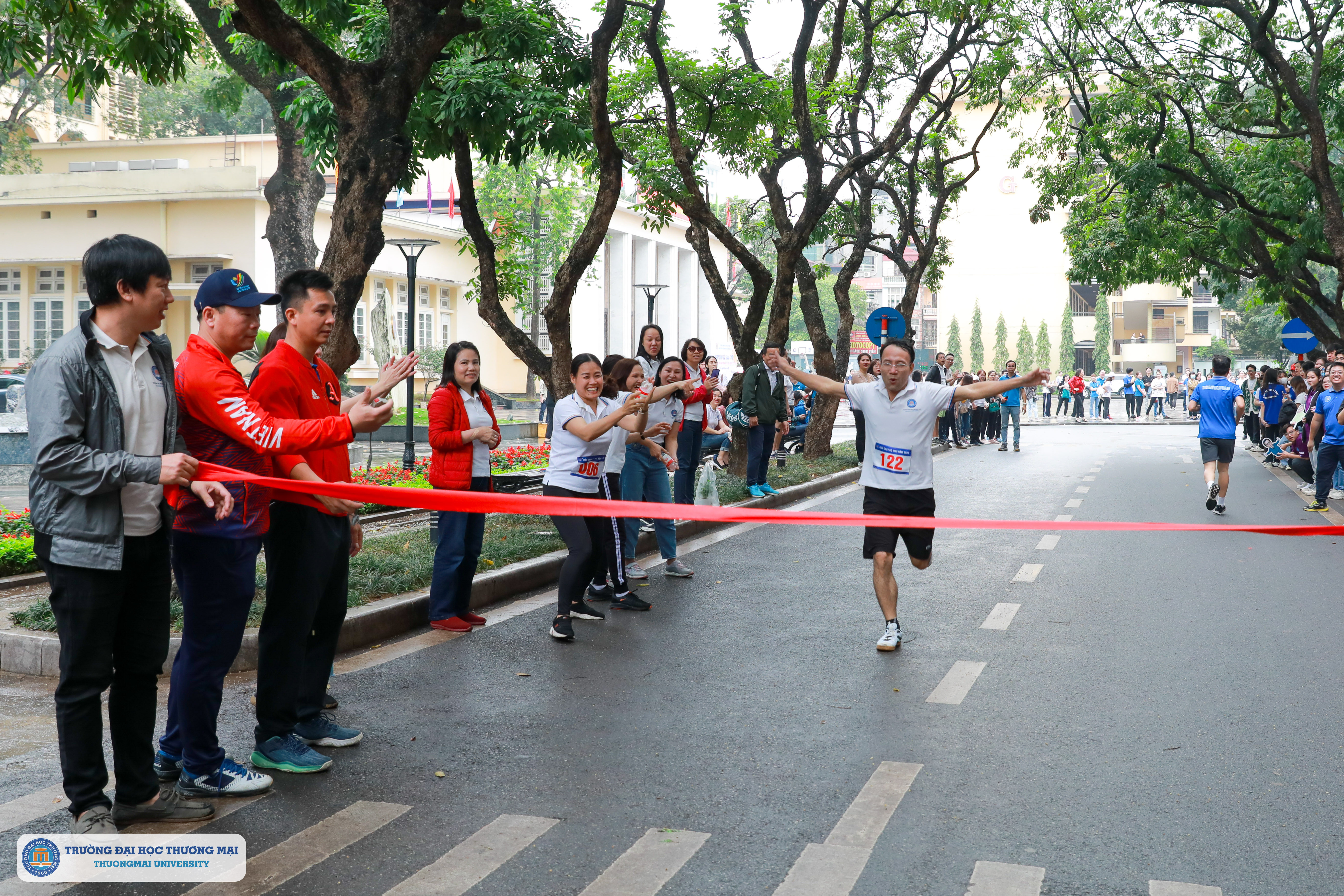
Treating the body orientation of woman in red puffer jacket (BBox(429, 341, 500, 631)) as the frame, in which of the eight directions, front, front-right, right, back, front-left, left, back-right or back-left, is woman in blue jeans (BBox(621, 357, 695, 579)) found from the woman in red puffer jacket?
left

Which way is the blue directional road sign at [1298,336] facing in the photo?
toward the camera

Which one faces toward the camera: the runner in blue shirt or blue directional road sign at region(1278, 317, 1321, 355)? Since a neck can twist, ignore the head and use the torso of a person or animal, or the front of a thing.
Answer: the blue directional road sign

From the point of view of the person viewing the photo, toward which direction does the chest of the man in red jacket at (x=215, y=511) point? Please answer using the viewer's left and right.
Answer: facing to the right of the viewer

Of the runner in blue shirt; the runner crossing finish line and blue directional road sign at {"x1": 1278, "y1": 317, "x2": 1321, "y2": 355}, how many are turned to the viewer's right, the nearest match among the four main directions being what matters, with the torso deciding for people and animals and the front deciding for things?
0

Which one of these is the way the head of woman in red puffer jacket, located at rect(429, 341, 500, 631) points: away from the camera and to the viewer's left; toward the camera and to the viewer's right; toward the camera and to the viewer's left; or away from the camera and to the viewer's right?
toward the camera and to the viewer's right

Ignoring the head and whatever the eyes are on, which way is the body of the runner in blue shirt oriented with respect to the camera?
away from the camera

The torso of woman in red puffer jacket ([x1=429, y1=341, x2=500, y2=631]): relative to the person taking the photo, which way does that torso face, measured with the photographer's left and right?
facing the viewer and to the right of the viewer

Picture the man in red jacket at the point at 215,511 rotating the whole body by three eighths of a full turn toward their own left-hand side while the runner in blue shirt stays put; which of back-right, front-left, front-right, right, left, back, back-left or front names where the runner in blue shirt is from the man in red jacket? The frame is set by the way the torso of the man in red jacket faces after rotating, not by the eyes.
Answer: right

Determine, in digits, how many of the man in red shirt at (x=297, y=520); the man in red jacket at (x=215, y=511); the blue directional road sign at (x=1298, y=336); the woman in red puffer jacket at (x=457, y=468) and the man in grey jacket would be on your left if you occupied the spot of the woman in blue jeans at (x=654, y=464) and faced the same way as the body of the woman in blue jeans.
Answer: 1

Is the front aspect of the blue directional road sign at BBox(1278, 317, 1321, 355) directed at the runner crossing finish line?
yes

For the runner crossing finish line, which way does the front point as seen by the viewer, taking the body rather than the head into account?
toward the camera

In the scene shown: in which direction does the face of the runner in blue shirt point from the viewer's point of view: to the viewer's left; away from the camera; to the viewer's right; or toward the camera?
away from the camera
